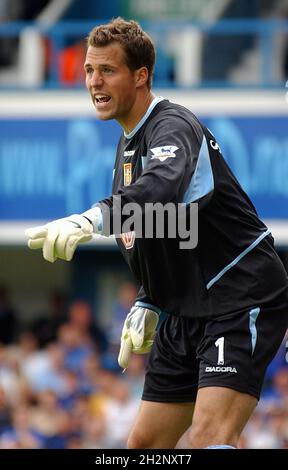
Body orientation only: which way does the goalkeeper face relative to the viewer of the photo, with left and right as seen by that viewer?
facing the viewer and to the left of the viewer
